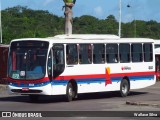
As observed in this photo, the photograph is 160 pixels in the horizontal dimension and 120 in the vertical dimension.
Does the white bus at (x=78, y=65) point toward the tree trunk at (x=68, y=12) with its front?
no

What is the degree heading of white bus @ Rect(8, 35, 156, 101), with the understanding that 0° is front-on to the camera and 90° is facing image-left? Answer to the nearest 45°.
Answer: approximately 45°
